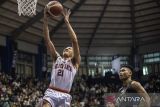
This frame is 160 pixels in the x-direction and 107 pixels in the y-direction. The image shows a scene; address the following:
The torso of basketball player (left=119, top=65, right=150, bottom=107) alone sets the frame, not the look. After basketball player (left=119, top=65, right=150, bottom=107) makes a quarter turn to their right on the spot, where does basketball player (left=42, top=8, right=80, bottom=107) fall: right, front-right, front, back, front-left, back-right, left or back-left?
front-left

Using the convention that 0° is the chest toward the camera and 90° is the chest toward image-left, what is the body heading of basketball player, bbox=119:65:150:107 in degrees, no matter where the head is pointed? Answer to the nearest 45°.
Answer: approximately 45°
